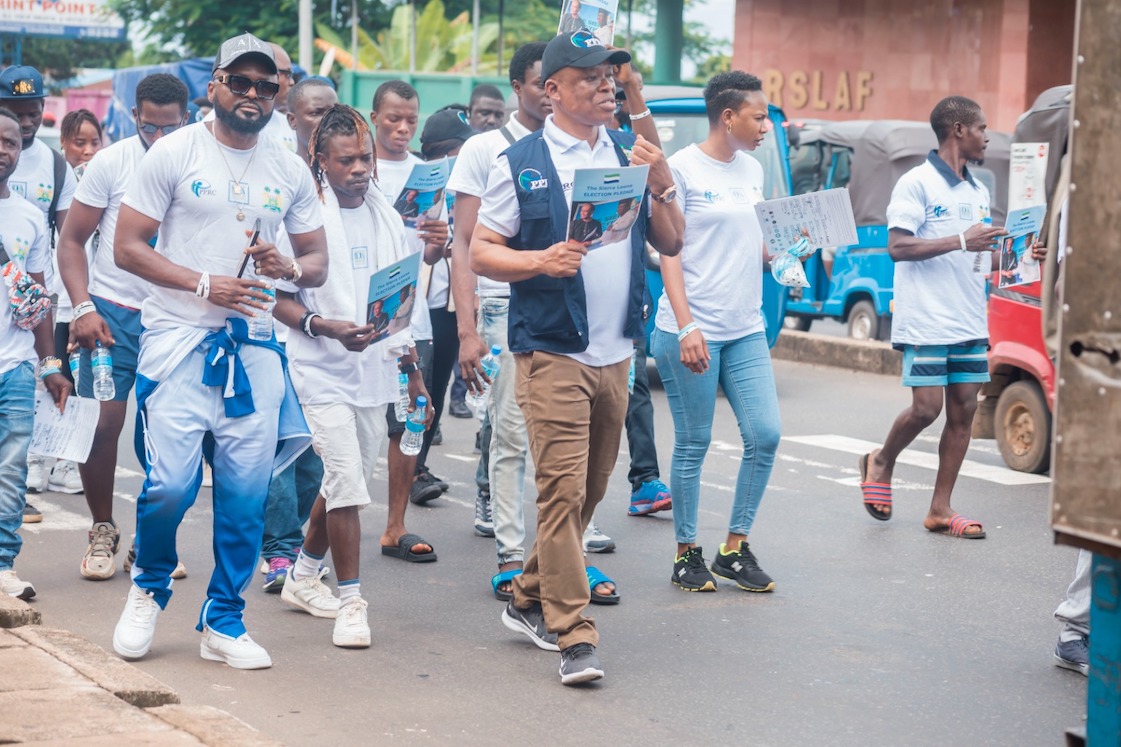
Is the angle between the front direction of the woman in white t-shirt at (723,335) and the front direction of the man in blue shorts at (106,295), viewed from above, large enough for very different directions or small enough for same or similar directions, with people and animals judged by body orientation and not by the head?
same or similar directions

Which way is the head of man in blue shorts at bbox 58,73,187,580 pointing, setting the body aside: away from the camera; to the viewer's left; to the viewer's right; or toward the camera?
toward the camera

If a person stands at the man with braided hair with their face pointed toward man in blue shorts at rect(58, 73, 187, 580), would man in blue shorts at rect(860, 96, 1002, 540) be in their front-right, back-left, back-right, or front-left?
back-right

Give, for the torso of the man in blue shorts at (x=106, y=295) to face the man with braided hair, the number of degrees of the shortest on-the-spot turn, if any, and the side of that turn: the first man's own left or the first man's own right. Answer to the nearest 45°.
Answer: approximately 45° to the first man's own left

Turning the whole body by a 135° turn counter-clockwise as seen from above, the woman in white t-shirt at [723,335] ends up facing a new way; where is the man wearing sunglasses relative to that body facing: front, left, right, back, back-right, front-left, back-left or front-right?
back-left

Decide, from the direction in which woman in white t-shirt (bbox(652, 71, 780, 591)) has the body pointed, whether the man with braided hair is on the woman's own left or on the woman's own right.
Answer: on the woman's own right

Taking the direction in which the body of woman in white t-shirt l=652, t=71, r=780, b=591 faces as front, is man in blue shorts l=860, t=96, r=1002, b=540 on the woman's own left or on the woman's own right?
on the woman's own left

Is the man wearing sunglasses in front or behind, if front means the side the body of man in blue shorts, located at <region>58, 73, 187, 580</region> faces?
in front

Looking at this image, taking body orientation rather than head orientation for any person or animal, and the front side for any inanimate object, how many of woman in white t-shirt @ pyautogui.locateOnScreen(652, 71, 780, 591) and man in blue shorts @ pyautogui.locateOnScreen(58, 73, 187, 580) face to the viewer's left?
0

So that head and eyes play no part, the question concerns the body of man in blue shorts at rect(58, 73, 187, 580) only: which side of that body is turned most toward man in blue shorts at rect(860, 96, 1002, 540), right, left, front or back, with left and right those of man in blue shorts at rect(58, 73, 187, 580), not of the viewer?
left

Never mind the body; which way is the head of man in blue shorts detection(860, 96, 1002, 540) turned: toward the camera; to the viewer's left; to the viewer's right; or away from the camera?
to the viewer's right

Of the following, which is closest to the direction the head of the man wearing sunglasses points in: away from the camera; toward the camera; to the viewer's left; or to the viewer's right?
toward the camera

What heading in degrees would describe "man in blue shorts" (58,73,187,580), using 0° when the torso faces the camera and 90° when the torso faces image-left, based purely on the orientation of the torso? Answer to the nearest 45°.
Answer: approximately 0°
